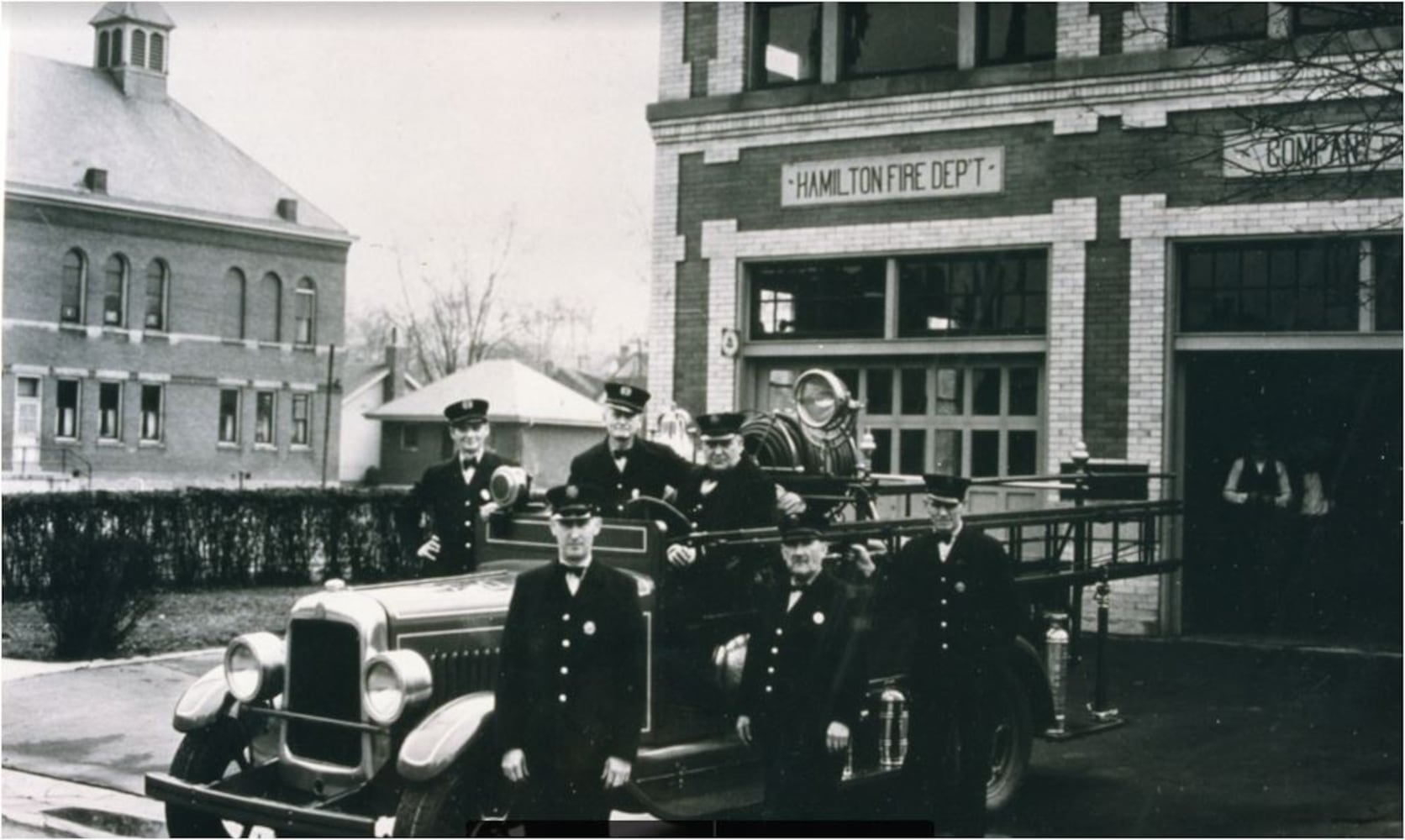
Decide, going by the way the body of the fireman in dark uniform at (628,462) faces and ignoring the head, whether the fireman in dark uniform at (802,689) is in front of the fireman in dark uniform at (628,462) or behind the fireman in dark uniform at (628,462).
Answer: in front

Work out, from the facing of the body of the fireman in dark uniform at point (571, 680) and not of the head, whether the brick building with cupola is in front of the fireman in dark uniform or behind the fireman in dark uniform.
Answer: behind

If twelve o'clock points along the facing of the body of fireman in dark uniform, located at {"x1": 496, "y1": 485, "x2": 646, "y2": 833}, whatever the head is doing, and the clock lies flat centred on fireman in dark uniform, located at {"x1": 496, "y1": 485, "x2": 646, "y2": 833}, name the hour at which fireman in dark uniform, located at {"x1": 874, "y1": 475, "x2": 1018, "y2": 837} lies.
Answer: fireman in dark uniform, located at {"x1": 874, "y1": 475, "x2": 1018, "y2": 837} is roughly at 8 o'clock from fireman in dark uniform, located at {"x1": 496, "y1": 485, "x2": 646, "y2": 833}.

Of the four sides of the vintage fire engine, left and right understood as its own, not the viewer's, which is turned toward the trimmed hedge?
right

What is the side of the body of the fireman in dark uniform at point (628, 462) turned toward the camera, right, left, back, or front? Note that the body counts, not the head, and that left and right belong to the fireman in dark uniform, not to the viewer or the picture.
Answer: front

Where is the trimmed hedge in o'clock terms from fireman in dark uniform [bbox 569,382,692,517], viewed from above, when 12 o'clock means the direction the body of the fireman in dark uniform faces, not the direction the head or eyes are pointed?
The trimmed hedge is roughly at 5 o'clock from the fireman in dark uniform.

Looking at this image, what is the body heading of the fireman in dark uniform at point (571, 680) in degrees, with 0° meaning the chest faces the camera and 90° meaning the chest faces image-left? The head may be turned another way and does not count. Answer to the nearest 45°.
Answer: approximately 0°

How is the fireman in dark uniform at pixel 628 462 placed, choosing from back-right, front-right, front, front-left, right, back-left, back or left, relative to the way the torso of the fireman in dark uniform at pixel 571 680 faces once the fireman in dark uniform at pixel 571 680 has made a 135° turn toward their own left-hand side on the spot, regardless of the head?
front-left

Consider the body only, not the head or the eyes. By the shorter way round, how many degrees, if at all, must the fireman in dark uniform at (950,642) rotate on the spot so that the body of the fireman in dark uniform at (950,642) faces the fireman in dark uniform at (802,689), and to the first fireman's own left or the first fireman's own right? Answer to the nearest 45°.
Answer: approximately 45° to the first fireman's own right

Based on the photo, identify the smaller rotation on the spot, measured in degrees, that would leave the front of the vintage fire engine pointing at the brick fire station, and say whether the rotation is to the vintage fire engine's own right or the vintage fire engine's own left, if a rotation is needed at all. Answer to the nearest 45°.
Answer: approximately 180°

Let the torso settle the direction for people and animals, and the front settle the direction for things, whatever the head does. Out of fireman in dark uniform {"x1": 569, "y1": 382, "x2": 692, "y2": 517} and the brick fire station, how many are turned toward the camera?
2

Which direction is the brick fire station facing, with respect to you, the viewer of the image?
facing the viewer
